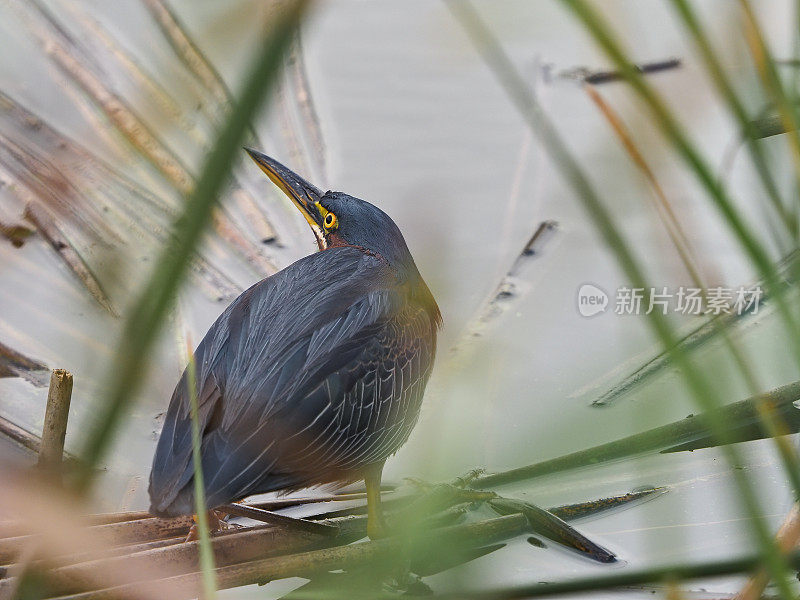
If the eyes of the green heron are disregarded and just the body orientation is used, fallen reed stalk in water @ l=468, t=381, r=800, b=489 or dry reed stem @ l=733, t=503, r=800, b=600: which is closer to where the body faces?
the fallen reed stalk in water

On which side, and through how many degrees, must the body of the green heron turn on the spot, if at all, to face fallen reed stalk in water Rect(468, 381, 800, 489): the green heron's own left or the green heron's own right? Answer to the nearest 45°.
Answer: approximately 45° to the green heron's own right

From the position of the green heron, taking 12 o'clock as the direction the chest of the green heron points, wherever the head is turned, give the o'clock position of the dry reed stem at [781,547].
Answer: The dry reed stem is roughly at 3 o'clock from the green heron.

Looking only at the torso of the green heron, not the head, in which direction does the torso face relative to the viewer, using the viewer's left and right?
facing away from the viewer and to the right of the viewer

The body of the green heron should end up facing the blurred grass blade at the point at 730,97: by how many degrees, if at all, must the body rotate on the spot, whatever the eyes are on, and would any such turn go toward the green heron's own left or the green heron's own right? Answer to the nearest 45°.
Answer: approximately 135° to the green heron's own right

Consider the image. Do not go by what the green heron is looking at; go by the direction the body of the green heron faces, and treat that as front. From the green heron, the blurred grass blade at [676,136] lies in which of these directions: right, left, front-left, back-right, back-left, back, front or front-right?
back-right

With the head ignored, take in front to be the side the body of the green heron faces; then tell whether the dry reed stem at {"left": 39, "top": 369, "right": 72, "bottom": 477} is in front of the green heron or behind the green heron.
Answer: behind

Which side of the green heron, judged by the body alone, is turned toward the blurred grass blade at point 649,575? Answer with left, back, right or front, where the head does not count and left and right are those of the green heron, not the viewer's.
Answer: right

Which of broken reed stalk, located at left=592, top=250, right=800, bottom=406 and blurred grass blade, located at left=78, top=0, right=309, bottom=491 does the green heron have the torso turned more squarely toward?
the broken reed stalk

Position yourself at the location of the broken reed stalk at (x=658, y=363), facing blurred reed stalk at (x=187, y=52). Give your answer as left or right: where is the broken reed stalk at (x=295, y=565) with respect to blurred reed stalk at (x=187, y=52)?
left
